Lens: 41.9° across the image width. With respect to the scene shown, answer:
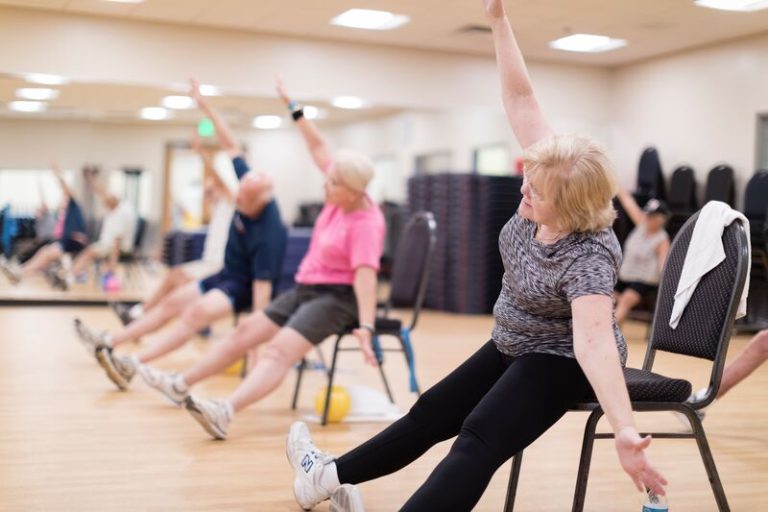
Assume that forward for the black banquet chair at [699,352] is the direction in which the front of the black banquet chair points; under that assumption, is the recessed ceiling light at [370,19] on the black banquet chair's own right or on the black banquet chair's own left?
on the black banquet chair's own right

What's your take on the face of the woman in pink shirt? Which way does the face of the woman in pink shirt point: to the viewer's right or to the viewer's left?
to the viewer's left

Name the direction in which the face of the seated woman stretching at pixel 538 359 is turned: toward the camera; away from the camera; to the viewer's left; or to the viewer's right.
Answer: to the viewer's left

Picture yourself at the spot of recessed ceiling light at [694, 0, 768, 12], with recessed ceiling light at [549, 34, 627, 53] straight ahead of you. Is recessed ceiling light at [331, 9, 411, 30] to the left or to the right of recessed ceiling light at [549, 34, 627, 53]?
left

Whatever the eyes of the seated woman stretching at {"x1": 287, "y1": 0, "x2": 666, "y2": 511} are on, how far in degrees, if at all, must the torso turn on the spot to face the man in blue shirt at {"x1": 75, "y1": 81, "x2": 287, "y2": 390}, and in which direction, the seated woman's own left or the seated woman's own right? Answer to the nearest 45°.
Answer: approximately 90° to the seated woman's own right

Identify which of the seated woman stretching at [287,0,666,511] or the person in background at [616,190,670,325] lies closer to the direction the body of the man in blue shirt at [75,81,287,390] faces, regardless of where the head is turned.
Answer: the seated woman stretching

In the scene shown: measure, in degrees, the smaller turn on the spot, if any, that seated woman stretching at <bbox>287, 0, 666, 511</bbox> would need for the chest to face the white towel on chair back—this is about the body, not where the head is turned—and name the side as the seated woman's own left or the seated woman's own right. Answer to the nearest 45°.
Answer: approximately 180°

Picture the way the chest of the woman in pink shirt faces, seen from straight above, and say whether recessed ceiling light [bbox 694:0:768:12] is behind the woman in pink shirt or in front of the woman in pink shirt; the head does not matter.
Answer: behind
